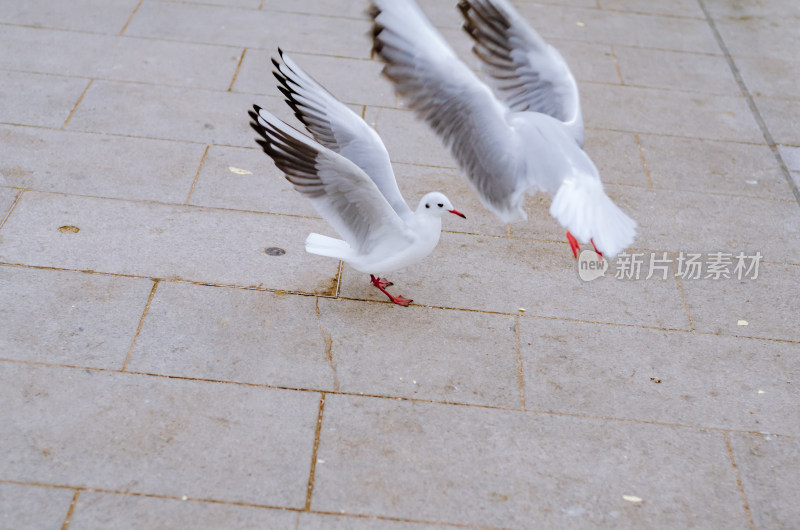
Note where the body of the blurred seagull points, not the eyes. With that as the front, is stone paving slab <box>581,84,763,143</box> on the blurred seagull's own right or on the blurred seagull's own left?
on the blurred seagull's own right

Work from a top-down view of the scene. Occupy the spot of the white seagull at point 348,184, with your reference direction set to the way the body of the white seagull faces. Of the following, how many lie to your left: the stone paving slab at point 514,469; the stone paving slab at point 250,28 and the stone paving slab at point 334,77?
2

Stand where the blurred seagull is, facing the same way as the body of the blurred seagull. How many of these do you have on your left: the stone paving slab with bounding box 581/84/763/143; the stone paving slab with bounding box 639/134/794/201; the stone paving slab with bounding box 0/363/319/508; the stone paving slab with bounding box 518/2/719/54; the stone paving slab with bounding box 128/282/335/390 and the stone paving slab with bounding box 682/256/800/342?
2

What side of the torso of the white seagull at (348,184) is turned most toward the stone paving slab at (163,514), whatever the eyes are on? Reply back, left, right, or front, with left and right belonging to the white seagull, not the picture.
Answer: right

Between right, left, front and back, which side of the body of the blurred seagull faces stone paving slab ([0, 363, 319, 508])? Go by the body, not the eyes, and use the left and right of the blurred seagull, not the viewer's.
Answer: left

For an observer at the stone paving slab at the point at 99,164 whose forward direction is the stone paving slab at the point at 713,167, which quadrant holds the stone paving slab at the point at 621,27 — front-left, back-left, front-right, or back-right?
front-left

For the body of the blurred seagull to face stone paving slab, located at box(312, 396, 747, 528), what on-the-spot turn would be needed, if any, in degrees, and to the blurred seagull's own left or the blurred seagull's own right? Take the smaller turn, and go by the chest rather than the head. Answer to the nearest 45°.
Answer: approximately 135° to the blurred seagull's own left

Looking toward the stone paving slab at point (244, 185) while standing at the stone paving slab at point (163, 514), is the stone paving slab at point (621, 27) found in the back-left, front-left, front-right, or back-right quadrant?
front-right

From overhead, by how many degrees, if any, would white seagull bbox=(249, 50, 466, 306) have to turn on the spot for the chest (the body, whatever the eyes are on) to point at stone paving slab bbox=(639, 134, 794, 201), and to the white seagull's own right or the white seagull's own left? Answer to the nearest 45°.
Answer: approximately 45° to the white seagull's own left

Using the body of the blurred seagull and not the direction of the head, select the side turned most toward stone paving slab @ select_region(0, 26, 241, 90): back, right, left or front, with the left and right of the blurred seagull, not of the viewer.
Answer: front

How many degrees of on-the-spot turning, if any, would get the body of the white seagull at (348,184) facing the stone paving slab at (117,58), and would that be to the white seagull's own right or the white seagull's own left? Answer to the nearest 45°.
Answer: approximately 135° to the white seagull's own left

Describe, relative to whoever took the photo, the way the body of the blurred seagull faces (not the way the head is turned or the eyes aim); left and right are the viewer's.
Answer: facing away from the viewer and to the left of the viewer

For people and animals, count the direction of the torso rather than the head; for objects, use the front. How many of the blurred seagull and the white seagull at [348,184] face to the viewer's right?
1

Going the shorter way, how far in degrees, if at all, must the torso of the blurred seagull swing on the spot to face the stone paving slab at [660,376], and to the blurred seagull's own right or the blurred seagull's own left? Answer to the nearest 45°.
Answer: approximately 180°

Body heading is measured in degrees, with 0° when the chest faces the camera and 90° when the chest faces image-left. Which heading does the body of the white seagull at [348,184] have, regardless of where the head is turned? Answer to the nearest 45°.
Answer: approximately 270°

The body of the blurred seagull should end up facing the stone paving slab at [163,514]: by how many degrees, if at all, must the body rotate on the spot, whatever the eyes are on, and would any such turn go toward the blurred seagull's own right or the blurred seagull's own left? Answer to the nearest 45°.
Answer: approximately 90° to the blurred seagull's own left
